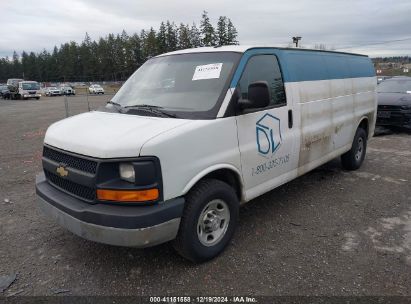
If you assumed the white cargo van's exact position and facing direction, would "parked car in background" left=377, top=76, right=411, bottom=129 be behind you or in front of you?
behind

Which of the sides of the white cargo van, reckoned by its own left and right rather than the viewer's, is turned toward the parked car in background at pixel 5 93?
right

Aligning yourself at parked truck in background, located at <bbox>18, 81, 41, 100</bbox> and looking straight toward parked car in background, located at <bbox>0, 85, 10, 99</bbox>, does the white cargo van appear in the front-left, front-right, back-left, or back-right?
back-left

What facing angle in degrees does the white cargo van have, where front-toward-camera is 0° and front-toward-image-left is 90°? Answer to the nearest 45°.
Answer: approximately 45°

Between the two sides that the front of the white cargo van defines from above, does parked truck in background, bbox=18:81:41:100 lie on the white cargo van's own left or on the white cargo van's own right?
on the white cargo van's own right
